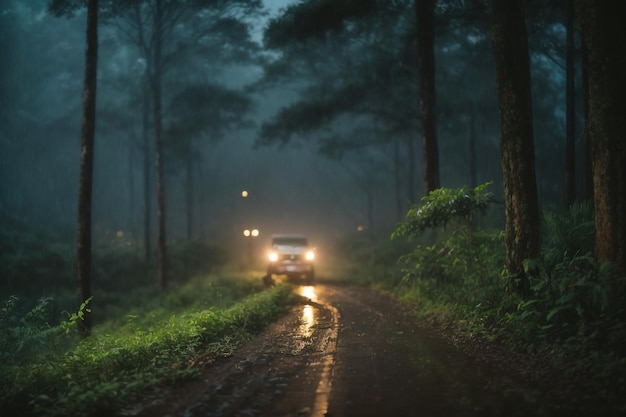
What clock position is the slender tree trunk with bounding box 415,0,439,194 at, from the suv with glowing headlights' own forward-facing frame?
The slender tree trunk is roughly at 11 o'clock from the suv with glowing headlights.

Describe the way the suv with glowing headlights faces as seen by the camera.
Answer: facing the viewer

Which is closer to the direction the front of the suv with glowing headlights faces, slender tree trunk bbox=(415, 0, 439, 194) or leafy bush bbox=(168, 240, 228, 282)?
the slender tree trunk

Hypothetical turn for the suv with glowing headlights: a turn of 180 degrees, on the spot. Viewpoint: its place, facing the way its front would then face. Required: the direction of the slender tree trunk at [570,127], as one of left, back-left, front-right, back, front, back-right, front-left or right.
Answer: back-right

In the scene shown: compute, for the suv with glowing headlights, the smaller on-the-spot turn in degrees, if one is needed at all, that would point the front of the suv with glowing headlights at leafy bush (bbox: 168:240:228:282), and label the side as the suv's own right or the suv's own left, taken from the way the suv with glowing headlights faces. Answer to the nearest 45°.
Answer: approximately 135° to the suv's own right

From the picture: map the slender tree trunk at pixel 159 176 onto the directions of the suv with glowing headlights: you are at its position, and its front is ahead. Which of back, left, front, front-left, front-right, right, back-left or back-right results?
right

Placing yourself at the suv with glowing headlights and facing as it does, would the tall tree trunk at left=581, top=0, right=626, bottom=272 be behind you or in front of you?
in front
